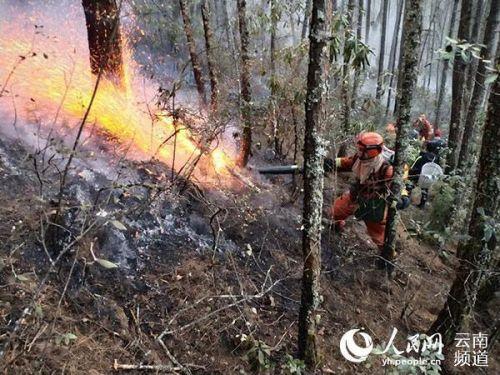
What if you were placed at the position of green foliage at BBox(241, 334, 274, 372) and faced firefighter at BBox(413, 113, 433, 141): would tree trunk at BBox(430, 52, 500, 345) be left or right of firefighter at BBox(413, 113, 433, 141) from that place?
right

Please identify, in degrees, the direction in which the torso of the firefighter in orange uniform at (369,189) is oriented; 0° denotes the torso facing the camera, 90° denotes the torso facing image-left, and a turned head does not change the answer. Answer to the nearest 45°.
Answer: approximately 45°

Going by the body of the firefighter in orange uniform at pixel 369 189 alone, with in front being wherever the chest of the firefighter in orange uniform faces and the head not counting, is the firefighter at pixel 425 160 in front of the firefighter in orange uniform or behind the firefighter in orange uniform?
behind

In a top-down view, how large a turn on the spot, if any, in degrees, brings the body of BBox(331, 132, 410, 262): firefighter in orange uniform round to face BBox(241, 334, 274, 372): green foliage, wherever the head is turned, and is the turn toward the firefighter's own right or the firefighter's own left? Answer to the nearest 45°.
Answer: approximately 45° to the firefighter's own left

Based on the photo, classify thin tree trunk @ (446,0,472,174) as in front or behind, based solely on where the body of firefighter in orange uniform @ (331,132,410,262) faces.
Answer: behind

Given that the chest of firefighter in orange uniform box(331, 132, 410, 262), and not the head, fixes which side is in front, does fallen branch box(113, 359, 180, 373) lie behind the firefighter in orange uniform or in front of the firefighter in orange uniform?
in front

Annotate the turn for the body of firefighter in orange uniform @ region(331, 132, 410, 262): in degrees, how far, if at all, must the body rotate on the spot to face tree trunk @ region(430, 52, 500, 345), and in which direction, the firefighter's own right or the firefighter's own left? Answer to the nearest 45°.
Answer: approximately 90° to the firefighter's own left

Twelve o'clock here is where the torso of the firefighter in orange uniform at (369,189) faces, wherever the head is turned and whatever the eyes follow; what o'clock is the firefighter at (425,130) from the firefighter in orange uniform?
The firefighter is roughly at 5 o'clock from the firefighter in orange uniform.

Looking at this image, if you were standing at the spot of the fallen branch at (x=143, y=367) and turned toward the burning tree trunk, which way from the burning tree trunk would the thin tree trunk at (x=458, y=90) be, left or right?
right

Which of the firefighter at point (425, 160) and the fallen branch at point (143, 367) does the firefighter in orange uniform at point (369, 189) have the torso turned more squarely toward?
the fallen branch
